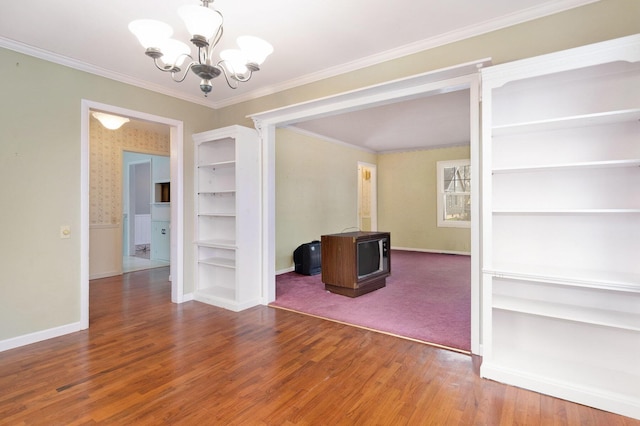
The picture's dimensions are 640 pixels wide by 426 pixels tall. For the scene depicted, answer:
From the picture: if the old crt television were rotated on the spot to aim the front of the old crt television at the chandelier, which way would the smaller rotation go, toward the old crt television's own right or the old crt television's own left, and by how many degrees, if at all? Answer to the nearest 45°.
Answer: approximately 45° to the old crt television's own right

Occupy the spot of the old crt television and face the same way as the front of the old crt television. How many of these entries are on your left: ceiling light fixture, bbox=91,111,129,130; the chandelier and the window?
1

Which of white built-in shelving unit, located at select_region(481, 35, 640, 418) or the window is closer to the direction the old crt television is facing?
the white built-in shelving unit

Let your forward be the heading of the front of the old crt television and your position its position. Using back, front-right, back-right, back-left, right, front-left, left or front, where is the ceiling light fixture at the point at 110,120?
back-right

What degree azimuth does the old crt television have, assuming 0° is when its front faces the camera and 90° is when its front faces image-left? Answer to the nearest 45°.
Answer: approximately 315°

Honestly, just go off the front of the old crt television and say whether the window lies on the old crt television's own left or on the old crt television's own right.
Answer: on the old crt television's own left

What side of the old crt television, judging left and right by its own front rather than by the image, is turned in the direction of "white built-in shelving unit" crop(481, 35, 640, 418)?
front

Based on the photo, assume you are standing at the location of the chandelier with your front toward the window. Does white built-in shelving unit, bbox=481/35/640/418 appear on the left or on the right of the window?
right

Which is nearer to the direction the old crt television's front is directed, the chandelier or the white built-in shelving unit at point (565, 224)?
the white built-in shelving unit

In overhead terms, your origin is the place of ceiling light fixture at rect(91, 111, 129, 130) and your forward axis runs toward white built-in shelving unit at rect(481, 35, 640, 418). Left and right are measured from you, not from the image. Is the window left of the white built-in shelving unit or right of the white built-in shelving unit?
left
